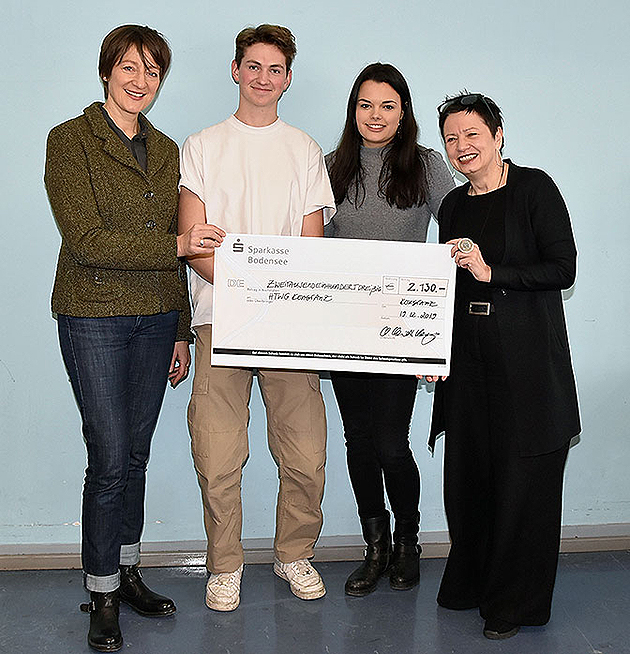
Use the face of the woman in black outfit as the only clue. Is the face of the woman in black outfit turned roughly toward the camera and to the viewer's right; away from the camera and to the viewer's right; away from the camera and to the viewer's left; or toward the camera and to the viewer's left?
toward the camera and to the viewer's left

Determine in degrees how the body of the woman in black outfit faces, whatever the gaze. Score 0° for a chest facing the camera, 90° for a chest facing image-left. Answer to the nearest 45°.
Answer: approximately 45°

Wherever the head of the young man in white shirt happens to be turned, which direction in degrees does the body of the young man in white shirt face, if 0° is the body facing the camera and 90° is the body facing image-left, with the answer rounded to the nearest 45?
approximately 0°

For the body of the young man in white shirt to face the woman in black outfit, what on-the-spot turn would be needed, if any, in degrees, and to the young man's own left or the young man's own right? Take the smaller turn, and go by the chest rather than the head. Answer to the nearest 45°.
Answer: approximately 90° to the young man's own left

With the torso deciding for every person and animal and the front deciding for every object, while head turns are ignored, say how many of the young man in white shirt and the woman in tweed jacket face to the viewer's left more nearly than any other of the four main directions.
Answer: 0

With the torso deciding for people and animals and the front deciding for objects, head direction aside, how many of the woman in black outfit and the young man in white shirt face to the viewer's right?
0
